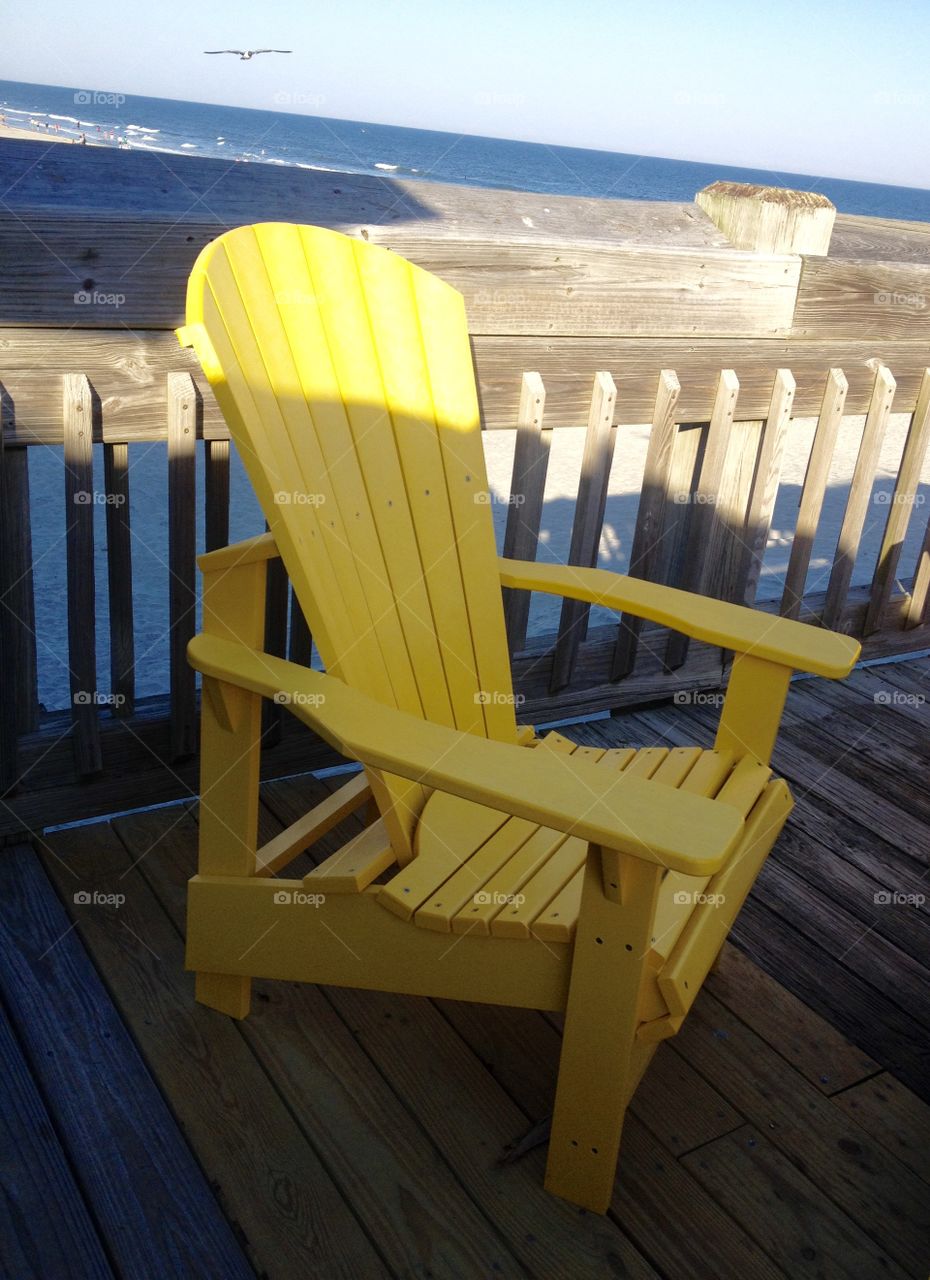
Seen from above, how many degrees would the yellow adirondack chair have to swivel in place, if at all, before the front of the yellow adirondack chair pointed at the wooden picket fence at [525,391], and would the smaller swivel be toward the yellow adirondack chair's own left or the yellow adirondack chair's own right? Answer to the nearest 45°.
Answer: approximately 135° to the yellow adirondack chair's own left

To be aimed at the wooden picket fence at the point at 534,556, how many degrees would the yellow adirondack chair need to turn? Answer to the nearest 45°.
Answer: approximately 135° to its left

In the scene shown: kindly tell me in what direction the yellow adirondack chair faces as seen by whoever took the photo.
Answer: facing the viewer and to the right of the viewer
